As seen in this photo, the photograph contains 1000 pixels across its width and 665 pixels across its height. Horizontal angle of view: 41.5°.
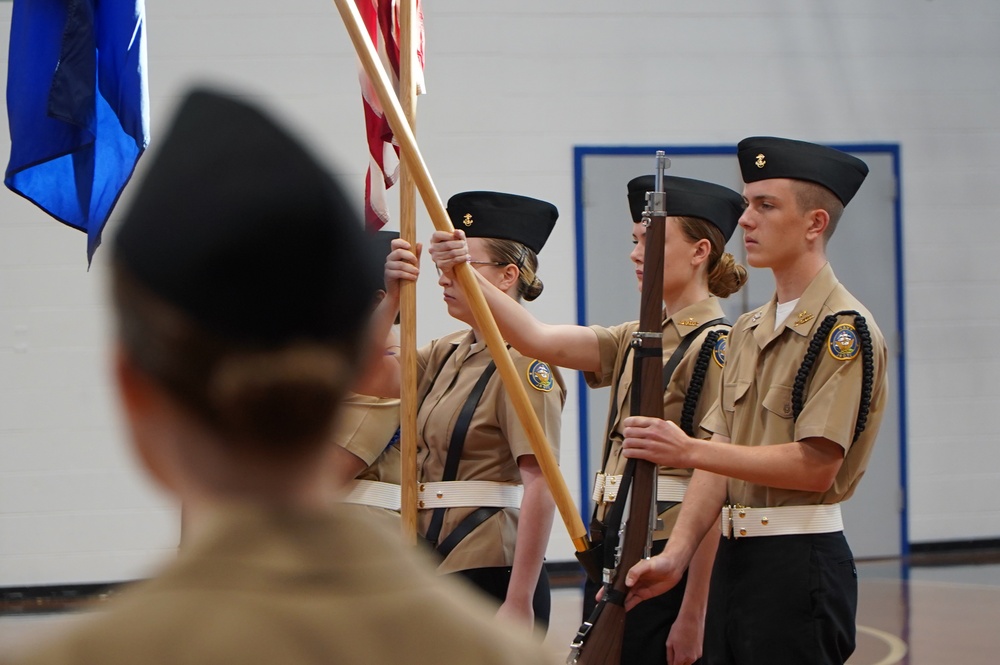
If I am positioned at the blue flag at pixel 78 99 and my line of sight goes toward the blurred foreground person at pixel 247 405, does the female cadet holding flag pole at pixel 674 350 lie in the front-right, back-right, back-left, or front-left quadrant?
front-left

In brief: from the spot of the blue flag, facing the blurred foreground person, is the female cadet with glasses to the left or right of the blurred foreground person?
left

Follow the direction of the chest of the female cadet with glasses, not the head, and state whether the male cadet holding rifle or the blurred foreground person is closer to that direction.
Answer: the blurred foreground person

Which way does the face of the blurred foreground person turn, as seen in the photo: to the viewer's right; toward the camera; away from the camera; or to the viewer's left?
away from the camera

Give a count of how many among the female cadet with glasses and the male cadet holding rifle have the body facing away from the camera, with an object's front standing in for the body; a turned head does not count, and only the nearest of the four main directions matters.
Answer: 0

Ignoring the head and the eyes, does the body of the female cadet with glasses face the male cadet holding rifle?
no

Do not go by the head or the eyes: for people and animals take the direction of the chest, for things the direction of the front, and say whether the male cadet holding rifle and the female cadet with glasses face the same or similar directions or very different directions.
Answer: same or similar directions

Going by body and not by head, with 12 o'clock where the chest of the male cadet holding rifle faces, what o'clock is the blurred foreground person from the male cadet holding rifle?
The blurred foreground person is roughly at 11 o'clock from the male cadet holding rifle.

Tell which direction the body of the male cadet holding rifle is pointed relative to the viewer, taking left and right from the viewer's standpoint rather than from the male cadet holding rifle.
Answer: facing the viewer and to the left of the viewer
